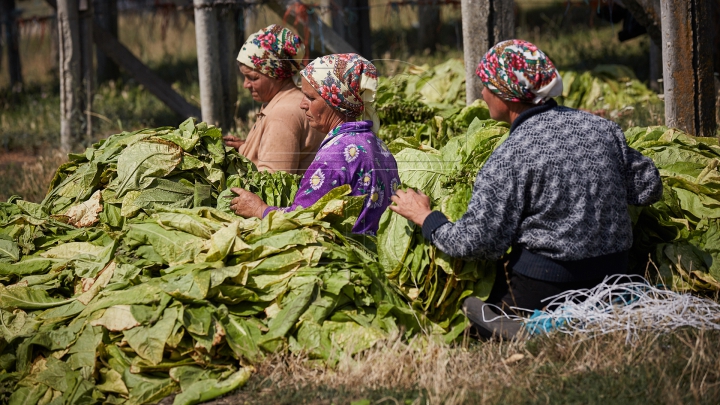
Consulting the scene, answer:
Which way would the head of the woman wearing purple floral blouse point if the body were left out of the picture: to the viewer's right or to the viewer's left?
to the viewer's left

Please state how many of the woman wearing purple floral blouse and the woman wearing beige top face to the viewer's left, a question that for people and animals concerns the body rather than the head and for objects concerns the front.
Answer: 2

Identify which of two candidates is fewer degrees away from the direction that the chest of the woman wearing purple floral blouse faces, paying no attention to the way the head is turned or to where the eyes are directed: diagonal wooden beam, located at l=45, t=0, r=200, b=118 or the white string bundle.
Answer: the diagonal wooden beam

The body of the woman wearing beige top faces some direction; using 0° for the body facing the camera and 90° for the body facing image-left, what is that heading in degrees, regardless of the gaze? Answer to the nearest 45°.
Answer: approximately 90°

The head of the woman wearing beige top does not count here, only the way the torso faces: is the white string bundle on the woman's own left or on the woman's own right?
on the woman's own left

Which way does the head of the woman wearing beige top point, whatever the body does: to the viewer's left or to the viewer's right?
to the viewer's left

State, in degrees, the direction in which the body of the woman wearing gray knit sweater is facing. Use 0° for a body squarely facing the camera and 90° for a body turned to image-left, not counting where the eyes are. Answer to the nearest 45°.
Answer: approximately 135°

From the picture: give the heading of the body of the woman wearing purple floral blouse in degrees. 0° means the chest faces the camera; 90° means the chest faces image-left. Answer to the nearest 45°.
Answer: approximately 90°

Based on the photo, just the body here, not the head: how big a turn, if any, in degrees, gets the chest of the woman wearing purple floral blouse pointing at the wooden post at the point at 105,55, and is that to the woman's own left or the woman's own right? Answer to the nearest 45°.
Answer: approximately 90° to the woman's own right
